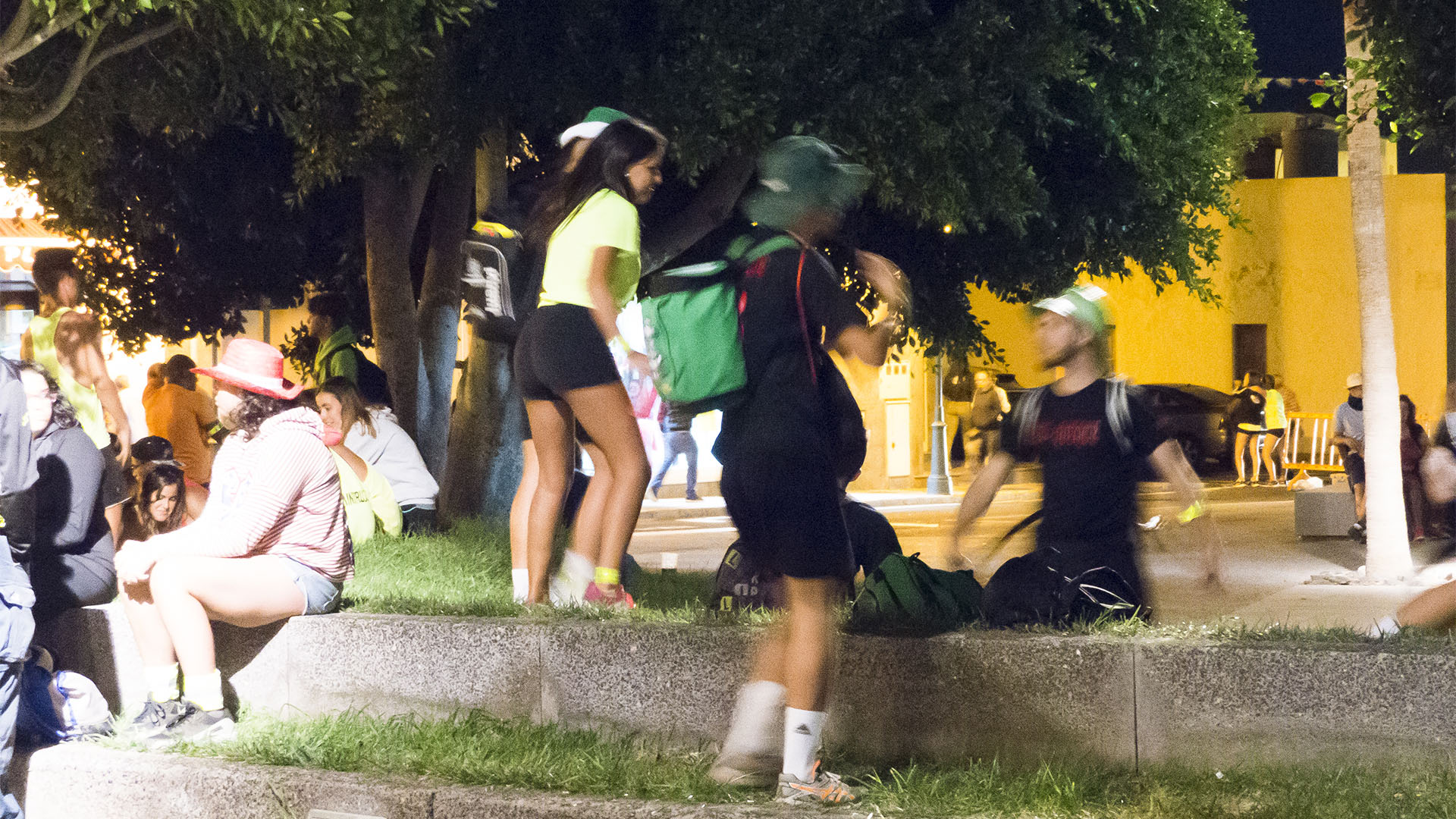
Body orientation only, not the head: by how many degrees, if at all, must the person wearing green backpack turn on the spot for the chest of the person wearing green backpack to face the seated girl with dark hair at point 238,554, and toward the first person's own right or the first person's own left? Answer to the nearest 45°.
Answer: approximately 135° to the first person's own left

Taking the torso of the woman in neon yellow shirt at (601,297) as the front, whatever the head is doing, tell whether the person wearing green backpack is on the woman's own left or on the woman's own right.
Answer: on the woman's own right

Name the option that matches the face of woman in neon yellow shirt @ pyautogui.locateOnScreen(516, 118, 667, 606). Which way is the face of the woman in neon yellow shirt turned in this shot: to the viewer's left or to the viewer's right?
to the viewer's right

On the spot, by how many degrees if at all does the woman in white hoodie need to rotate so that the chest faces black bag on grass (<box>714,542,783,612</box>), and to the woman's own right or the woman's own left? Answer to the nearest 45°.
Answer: approximately 90° to the woman's own left

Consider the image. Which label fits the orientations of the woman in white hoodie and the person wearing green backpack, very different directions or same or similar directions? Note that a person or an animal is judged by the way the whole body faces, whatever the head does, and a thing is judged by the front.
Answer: very different directions

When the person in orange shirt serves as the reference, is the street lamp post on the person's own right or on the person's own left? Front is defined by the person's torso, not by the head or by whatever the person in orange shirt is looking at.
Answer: on the person's own right

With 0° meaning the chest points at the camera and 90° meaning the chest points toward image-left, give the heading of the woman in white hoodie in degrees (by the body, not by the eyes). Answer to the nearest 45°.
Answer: approximately 90°

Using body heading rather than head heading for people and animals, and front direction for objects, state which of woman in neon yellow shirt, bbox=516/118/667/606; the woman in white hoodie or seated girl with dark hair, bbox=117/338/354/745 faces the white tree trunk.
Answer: the woman in neon yellow shirt

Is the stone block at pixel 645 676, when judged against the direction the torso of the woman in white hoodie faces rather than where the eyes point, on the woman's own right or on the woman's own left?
on the woman's own left

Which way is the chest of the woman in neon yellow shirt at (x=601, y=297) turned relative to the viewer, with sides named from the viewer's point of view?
facing away from the viewer and to the right of the viewer

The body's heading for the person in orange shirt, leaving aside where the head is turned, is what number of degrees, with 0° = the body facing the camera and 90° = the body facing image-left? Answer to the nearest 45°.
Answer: approximately 180°

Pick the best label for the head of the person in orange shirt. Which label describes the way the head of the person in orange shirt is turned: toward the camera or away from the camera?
away from the camera
